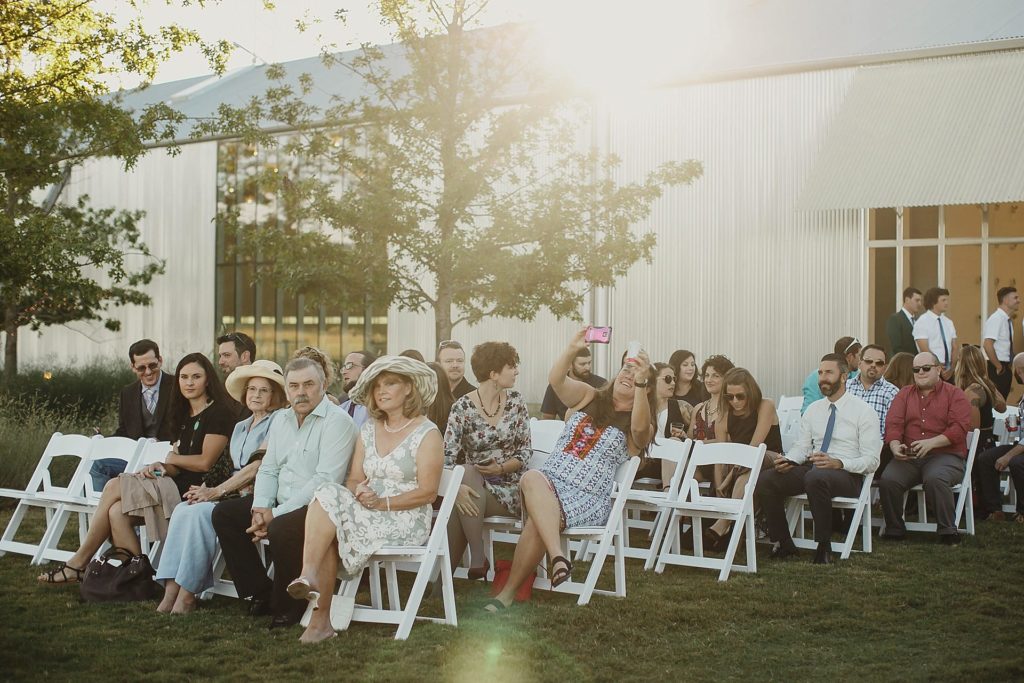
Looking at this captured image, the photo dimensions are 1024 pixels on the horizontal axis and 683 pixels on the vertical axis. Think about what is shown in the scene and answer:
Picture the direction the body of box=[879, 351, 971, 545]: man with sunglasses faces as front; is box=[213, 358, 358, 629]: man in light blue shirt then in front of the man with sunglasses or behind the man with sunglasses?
in front

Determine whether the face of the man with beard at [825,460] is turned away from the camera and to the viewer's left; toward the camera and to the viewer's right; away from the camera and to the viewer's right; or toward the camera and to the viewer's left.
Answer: toward the camera and to the viewer's left

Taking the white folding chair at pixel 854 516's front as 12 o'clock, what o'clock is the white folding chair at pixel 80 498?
the white folding chair at pixel 80 498 is roughly at 1 o'clock from the white folding chair at pixel 854 516.

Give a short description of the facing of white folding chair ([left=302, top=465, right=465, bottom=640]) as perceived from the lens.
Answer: facing to the left of the viewer

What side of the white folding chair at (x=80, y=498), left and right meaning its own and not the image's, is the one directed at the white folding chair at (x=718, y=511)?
left

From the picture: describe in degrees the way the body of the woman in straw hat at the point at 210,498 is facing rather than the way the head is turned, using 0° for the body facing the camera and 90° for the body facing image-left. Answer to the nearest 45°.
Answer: approximately 45°

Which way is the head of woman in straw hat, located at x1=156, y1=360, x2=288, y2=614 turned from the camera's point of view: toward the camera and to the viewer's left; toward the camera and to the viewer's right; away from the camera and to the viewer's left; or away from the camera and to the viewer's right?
toward the camera and to the viewer's left

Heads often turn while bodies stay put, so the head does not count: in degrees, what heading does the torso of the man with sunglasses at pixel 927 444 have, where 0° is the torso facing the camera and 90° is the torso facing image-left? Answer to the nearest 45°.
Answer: approximately 45°

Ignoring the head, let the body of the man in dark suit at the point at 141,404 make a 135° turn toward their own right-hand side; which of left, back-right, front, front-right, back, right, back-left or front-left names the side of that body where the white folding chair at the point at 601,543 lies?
back

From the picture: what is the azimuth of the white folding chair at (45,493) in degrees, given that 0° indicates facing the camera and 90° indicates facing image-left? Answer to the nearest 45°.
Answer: approximately 45°

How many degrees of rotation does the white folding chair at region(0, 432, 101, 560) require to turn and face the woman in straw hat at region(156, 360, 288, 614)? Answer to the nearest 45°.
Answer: approximately 90° to its left
